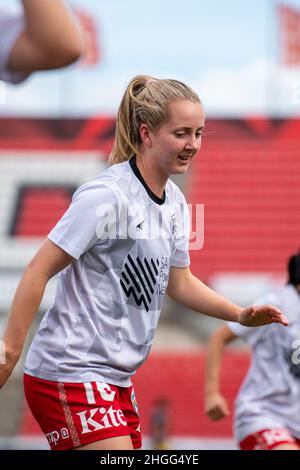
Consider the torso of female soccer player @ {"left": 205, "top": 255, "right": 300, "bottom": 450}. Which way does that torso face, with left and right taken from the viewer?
facing the viewer and to the right of the viewer

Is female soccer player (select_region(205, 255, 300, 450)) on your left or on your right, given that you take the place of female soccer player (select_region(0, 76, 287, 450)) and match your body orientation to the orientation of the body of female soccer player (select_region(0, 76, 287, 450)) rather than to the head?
on your left

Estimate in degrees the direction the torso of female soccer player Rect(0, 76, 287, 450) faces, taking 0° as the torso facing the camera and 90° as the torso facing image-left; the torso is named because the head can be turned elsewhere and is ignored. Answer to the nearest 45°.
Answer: approximately 315°

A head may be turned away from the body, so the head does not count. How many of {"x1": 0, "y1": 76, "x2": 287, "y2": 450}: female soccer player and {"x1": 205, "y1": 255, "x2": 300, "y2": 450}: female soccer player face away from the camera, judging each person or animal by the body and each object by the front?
0

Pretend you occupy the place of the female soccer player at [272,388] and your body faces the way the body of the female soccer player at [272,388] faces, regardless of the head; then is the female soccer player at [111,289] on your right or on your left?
on your right
